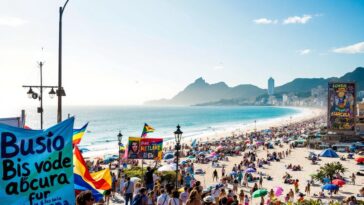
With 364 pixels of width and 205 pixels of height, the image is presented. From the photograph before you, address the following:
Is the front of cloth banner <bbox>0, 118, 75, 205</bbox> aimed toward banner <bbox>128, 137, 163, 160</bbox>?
no

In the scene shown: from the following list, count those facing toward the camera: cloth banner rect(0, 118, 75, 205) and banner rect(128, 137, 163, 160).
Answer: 2

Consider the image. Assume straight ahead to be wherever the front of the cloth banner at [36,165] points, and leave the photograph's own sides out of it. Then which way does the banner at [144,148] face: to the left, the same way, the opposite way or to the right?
the same way

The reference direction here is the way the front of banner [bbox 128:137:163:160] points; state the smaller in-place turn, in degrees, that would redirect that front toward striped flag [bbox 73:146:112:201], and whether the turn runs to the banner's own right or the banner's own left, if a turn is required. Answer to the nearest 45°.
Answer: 0° — it already faces it

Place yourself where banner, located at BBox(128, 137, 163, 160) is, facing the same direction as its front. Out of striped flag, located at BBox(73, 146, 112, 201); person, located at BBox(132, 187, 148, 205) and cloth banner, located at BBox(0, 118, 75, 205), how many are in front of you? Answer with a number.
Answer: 3

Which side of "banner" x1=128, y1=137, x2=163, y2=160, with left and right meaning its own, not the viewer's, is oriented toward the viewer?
front

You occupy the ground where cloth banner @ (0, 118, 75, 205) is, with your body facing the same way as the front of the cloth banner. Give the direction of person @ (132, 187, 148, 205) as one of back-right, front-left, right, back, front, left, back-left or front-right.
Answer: back-left

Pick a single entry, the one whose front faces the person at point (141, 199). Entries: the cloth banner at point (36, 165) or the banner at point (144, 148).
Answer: the banner at point (144, 148)

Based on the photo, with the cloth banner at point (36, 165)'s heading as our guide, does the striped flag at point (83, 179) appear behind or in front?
behind

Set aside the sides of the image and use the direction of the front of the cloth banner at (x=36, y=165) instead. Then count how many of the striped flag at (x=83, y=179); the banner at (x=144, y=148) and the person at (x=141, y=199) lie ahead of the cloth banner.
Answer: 0
